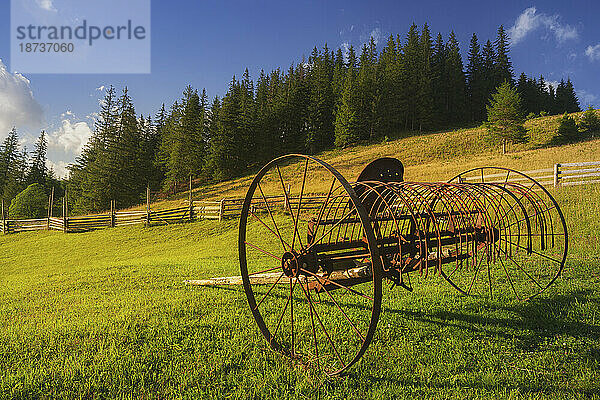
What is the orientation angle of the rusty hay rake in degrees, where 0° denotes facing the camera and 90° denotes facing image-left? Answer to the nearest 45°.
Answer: approximately 135°

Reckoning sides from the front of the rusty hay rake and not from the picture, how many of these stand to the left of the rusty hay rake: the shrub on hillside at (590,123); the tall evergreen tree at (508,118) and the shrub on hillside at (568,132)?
0

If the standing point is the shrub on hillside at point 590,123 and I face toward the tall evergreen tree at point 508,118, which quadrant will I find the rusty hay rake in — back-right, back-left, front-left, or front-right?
front-left

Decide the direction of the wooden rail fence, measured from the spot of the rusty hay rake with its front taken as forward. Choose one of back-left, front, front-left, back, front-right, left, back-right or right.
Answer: front

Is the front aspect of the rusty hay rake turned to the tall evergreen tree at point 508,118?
no

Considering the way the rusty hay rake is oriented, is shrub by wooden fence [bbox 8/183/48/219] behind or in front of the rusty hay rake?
in front

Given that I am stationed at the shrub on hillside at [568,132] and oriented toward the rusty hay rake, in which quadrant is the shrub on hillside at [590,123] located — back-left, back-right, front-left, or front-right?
back-left

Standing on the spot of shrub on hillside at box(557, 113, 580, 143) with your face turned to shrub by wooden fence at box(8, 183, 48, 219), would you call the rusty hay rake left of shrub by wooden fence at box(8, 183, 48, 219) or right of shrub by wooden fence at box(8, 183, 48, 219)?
left

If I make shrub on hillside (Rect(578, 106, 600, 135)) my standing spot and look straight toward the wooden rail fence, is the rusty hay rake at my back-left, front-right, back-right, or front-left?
front-left

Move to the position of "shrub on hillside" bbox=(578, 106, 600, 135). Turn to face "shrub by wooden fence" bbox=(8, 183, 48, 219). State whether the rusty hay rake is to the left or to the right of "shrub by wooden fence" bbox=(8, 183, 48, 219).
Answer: left

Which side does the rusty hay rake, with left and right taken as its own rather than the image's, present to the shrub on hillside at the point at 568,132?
right

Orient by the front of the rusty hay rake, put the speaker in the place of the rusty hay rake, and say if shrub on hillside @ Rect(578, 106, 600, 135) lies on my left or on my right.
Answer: on my right
